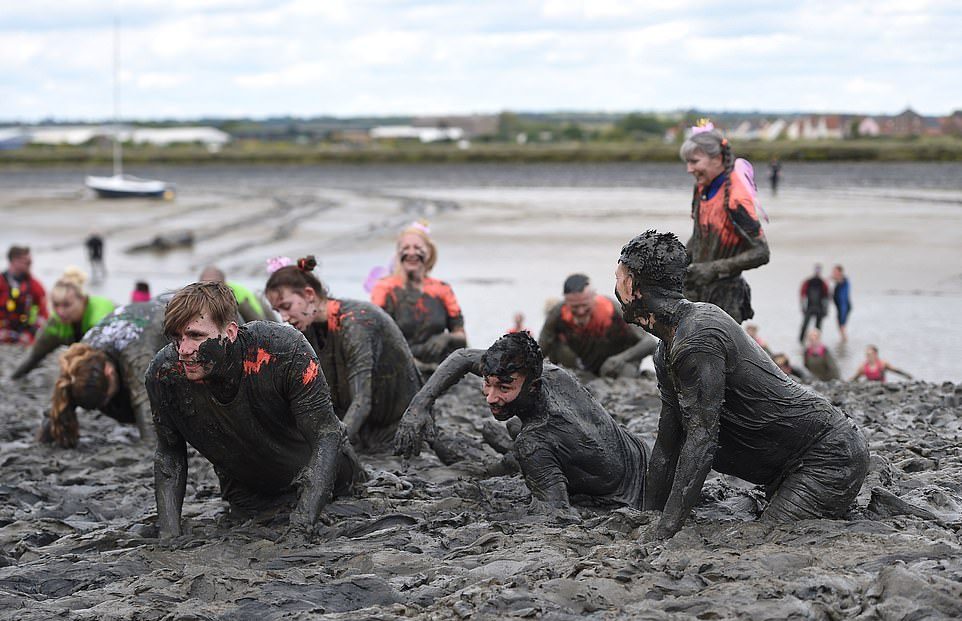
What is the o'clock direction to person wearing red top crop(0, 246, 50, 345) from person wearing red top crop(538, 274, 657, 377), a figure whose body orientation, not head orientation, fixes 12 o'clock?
person wearing red top crop(0, 246, 50, 345) is roughly at 4 o'clock from person wearing red top crop(538, 274, 657, 377).

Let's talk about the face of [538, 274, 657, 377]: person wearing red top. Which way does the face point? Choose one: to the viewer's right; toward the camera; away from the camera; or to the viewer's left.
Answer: toward the camera

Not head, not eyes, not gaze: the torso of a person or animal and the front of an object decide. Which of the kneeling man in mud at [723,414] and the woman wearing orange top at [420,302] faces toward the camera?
the woman wearing orange top

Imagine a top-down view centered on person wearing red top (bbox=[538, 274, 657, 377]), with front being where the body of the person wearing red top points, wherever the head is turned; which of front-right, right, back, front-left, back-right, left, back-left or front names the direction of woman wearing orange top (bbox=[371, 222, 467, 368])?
front-right

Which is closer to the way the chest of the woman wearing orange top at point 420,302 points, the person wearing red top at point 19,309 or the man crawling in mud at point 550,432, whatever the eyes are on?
the man crawling in mud

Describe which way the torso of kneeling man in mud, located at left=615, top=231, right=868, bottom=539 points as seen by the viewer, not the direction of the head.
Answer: to the viewer's left

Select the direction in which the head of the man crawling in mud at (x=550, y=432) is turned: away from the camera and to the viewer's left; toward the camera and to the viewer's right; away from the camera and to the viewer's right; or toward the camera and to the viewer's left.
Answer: toward the camera and to the viewer's left

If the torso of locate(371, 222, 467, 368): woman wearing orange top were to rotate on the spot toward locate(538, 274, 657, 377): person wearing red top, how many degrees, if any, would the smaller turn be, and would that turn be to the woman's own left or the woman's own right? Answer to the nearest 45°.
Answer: approximately 135° to the woman's own left

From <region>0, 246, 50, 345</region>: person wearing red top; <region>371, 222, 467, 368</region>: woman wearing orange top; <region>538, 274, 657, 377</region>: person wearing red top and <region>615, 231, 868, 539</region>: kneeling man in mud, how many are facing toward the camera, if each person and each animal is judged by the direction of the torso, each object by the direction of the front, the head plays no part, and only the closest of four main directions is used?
3

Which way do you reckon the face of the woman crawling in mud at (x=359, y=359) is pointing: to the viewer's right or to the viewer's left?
to the viewer's left

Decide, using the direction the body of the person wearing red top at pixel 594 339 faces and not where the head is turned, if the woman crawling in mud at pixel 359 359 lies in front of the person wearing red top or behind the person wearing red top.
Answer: in front

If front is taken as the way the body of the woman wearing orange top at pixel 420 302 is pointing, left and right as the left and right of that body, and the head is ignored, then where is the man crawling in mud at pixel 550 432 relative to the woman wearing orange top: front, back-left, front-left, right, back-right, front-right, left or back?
front

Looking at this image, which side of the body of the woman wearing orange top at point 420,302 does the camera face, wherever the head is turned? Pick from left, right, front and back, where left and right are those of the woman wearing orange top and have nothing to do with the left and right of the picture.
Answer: front

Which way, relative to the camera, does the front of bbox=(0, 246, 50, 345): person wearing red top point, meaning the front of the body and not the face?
toward the camera

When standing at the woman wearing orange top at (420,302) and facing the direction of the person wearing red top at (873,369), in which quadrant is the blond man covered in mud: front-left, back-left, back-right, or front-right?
back-right

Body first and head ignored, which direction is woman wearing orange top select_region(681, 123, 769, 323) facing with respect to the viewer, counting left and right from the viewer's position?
facing the viewer and to the left of the viewer

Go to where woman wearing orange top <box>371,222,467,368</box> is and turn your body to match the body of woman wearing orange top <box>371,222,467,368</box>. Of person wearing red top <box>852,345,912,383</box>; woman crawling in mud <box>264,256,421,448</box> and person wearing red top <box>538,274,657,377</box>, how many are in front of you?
1

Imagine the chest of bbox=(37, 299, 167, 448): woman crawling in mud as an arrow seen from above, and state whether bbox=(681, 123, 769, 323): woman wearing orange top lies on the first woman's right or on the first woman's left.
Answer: on the first woman's left

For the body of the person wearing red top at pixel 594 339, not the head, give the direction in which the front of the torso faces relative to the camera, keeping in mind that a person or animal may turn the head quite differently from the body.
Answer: toward the camera

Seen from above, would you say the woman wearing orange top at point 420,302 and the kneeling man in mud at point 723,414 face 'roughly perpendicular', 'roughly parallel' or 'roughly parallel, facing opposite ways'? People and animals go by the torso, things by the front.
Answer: roughly perpendicular
